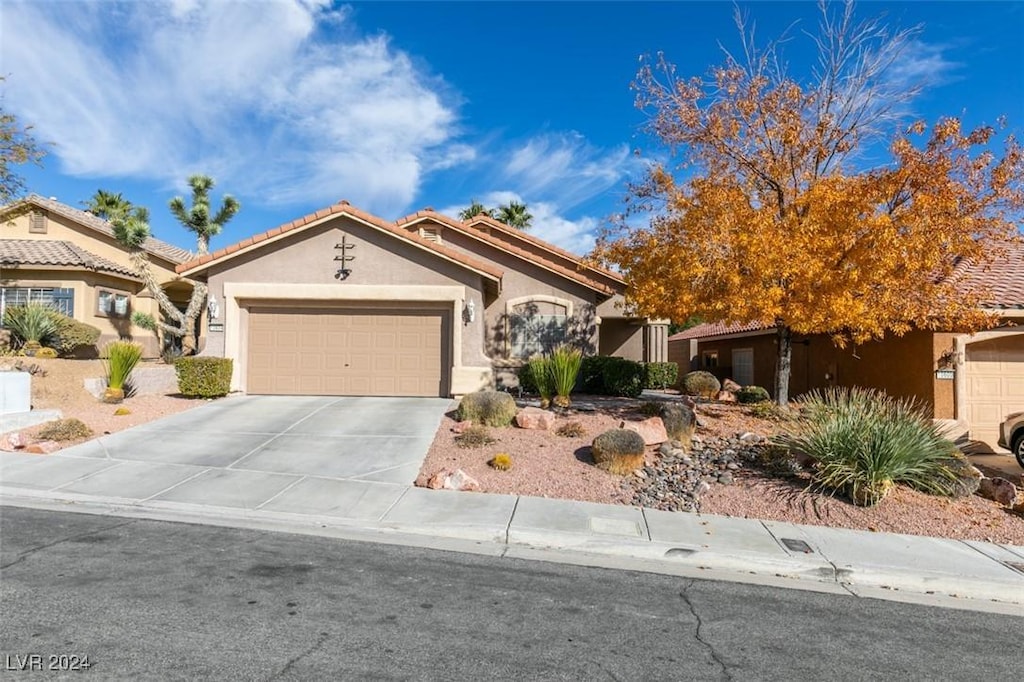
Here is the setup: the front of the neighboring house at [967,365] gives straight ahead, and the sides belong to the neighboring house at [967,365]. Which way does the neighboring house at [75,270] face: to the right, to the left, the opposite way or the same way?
the same way

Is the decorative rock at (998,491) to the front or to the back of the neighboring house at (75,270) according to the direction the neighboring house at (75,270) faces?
to the front

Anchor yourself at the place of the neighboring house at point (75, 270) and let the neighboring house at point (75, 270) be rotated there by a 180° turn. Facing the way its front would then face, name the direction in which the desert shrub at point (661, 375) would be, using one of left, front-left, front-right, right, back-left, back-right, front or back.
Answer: back-right

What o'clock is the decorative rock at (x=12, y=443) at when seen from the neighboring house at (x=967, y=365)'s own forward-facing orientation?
The decorative rock is roughly at 3 o'clock from the neighboring house.

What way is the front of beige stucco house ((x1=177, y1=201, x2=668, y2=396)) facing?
toward the camera

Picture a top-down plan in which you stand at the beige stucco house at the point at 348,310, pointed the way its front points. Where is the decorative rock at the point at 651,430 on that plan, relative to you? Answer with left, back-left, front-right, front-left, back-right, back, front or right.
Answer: front-left

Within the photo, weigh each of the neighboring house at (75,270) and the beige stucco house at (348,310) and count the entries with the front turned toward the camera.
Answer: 2

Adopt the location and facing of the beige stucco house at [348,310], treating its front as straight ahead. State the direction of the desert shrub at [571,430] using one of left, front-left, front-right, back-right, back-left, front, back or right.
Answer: front-left

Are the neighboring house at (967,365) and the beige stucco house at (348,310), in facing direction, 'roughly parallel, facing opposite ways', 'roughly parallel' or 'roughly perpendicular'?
roughly parallel

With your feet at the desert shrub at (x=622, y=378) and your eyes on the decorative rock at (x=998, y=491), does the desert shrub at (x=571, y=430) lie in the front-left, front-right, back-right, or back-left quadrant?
front-right

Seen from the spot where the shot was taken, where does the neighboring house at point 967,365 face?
facing the viewer and to the right of the viewer

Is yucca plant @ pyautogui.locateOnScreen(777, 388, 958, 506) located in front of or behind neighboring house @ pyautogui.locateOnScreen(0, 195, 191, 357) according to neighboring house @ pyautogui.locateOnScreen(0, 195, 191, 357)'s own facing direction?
in front
